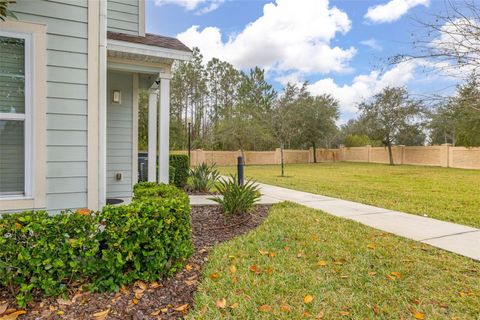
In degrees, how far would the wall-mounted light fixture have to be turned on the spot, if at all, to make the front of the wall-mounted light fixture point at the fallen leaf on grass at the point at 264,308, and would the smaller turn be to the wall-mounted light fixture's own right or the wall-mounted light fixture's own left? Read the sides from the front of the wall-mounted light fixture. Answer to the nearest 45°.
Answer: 0° — it already faces it

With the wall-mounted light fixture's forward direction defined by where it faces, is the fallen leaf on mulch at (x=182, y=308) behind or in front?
in front

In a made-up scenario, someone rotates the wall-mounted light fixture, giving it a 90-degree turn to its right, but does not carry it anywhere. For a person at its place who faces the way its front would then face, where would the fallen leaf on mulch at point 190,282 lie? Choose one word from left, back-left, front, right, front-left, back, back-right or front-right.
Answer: left

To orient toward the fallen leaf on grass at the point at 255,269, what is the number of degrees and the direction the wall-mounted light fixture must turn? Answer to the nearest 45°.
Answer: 0° — it already faces it

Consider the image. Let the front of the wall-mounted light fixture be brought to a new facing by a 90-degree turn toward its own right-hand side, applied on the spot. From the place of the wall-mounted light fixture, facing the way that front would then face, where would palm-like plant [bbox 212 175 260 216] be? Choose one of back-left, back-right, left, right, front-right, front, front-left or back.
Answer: back-left

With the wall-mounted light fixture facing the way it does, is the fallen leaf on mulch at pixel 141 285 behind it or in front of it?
in front

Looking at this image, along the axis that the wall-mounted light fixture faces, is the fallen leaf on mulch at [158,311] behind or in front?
in front

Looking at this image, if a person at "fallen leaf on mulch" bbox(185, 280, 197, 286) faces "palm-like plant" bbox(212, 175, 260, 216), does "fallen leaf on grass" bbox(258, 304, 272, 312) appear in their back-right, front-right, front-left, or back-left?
back-right
